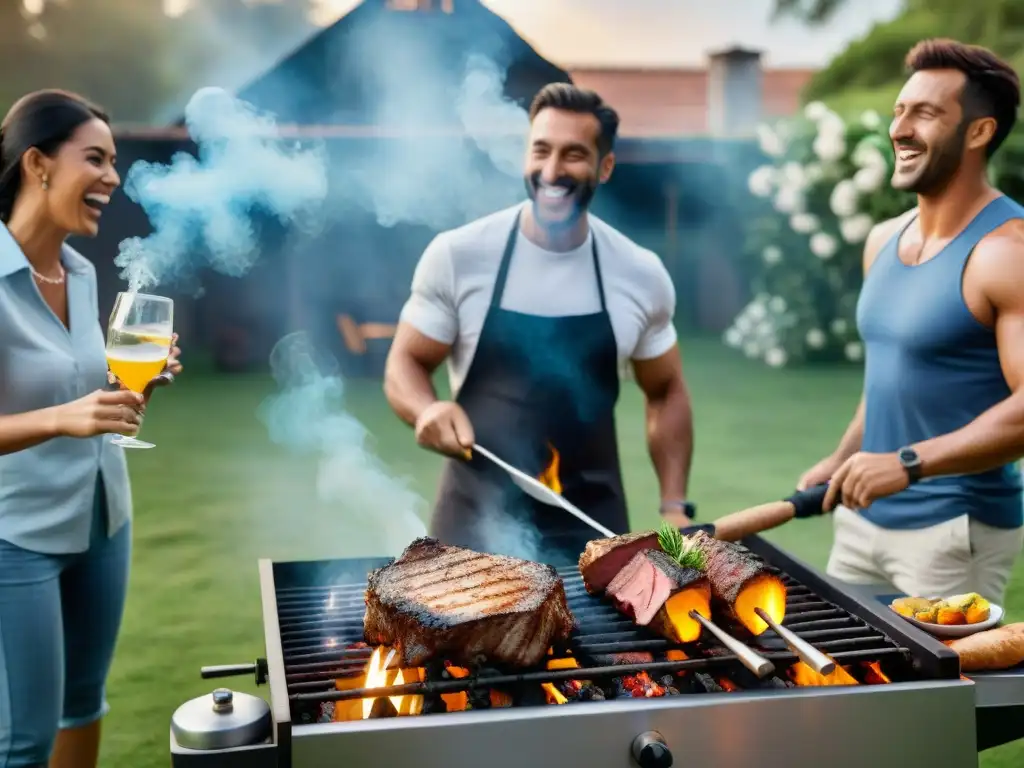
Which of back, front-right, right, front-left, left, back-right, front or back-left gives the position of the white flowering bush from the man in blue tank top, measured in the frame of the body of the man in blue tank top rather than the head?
back-right

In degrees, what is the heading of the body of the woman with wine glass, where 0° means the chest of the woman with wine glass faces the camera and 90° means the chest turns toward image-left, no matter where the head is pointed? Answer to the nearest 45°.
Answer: approximately 315°

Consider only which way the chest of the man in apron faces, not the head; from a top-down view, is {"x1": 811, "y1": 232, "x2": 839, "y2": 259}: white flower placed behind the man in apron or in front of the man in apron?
behind

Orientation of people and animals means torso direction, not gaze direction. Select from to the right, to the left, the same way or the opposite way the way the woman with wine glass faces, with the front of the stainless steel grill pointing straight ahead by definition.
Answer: to the left

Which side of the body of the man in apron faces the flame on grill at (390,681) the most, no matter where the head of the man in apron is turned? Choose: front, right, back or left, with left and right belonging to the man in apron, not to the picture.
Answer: front

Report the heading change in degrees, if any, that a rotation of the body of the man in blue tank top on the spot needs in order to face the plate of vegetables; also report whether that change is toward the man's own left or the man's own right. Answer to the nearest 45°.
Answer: approximately 45° to the man's own left

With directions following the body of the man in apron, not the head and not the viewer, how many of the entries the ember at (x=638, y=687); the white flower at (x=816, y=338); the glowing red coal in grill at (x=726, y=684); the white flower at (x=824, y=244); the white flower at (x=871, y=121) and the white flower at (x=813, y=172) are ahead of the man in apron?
2

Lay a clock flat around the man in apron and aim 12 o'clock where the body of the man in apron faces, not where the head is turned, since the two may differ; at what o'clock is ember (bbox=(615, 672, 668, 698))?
The ember is roughly at 12 o'clock from the man in apron.

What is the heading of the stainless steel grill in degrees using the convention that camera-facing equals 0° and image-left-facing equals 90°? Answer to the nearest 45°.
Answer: approximately 0°

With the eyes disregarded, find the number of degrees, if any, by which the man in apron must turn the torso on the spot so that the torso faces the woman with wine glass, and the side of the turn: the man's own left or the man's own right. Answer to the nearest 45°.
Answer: approximately 45° to the man's own right

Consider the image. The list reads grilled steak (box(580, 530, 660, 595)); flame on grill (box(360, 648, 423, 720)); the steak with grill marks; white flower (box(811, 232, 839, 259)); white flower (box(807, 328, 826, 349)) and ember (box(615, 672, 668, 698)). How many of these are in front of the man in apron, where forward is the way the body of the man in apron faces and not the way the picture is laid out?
4

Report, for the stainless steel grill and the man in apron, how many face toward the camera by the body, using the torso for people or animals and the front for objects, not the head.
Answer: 2

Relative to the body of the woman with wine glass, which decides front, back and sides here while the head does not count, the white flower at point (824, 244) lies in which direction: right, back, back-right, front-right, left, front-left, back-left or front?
left

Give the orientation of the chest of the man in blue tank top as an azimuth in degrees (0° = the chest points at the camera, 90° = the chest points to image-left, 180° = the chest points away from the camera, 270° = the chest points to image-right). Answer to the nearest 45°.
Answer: approximately 45°
